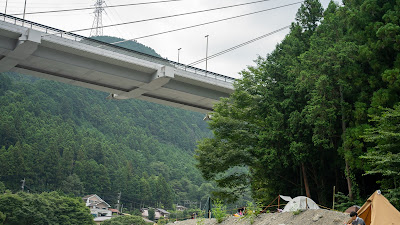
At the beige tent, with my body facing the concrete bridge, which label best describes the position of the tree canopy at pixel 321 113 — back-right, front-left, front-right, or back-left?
front-right

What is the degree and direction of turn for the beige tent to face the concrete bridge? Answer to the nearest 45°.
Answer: approximately 90° to its right

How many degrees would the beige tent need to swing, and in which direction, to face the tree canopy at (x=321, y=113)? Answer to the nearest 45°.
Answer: approximately 135° to its right

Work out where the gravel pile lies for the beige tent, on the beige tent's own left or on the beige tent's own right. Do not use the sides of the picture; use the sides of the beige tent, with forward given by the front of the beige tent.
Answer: on the beige tent's own right

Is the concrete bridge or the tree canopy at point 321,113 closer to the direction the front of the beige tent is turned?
the concrete bridge

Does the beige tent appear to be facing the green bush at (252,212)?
no

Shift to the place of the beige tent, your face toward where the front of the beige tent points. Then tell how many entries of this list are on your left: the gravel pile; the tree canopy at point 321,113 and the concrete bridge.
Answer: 0

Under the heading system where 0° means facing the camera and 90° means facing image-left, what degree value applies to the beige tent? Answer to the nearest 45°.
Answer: approximately 45°
